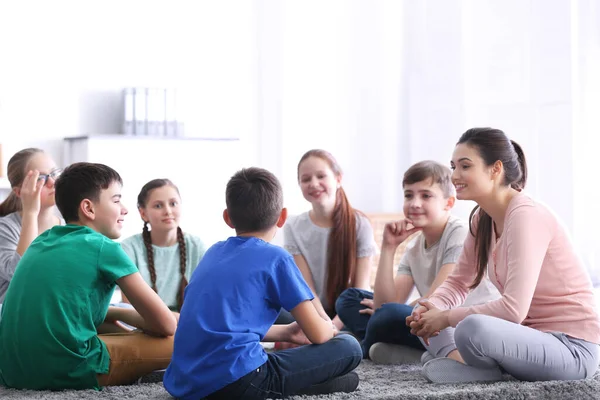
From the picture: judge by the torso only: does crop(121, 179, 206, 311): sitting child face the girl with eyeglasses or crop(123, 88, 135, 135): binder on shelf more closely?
the girl with eyeglasses

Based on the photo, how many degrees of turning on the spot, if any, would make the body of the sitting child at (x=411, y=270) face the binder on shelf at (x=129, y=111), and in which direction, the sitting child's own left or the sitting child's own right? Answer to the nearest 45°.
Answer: approximately 90° to the sitting child's own right

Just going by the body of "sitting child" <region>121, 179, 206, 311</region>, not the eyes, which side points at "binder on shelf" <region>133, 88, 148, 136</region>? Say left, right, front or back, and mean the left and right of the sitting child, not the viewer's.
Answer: back

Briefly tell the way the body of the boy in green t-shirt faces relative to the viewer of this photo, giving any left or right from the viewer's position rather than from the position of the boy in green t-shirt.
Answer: facing away from the viewer and to the right of the viewer

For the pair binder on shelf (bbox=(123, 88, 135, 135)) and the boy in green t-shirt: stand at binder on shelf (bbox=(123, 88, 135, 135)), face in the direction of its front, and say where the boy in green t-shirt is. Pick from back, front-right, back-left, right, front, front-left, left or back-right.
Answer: front

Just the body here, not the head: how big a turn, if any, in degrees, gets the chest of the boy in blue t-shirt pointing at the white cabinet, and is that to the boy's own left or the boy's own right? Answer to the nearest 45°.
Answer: approximately 45° to the boy's own left

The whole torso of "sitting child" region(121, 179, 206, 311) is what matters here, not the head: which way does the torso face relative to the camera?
toward the camera

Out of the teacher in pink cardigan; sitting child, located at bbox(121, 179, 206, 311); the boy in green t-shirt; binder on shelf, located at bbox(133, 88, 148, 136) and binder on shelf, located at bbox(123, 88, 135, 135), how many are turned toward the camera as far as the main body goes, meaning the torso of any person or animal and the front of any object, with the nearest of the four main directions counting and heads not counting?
3

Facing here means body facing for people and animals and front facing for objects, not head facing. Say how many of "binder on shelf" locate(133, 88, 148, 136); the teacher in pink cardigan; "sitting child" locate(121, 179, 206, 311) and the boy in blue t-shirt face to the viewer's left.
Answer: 1

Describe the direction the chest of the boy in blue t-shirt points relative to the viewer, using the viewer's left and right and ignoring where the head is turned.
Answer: facing away from the viewer and to the right of the viewer

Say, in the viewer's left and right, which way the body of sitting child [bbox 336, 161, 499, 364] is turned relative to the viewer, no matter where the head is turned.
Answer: facing the viewer and to the left of the viewer

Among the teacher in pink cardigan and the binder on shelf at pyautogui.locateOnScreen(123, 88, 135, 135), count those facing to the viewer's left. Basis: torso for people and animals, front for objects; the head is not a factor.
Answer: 1

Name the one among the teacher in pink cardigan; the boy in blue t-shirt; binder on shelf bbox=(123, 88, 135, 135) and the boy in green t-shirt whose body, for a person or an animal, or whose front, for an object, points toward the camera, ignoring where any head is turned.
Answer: the binder on shelf

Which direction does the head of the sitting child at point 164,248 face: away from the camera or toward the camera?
toward the camera

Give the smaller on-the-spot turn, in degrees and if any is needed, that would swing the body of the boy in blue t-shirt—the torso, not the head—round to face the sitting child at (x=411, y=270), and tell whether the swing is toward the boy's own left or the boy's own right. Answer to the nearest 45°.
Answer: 0° — they already face them

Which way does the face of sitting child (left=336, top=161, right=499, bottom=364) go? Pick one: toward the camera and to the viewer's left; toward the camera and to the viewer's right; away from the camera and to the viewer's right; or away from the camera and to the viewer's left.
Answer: toward the camera and to the viewer's left

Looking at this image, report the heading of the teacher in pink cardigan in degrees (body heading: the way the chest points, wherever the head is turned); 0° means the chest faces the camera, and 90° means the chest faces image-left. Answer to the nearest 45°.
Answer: approximately 90°

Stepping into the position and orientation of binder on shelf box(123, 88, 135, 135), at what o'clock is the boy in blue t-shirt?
The boy in blue t-shirt is roughly at 12 o'clock from the binder on shelf.
